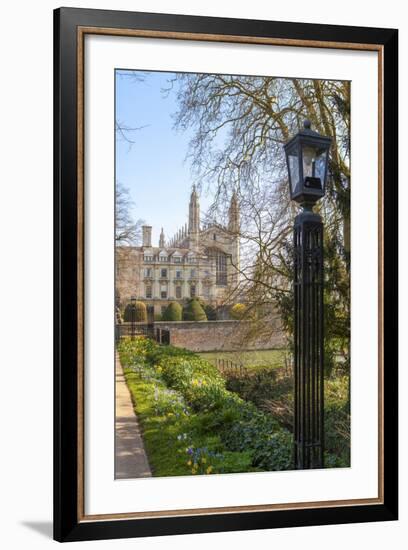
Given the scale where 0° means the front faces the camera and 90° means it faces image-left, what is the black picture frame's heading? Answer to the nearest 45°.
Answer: approximately 315°
